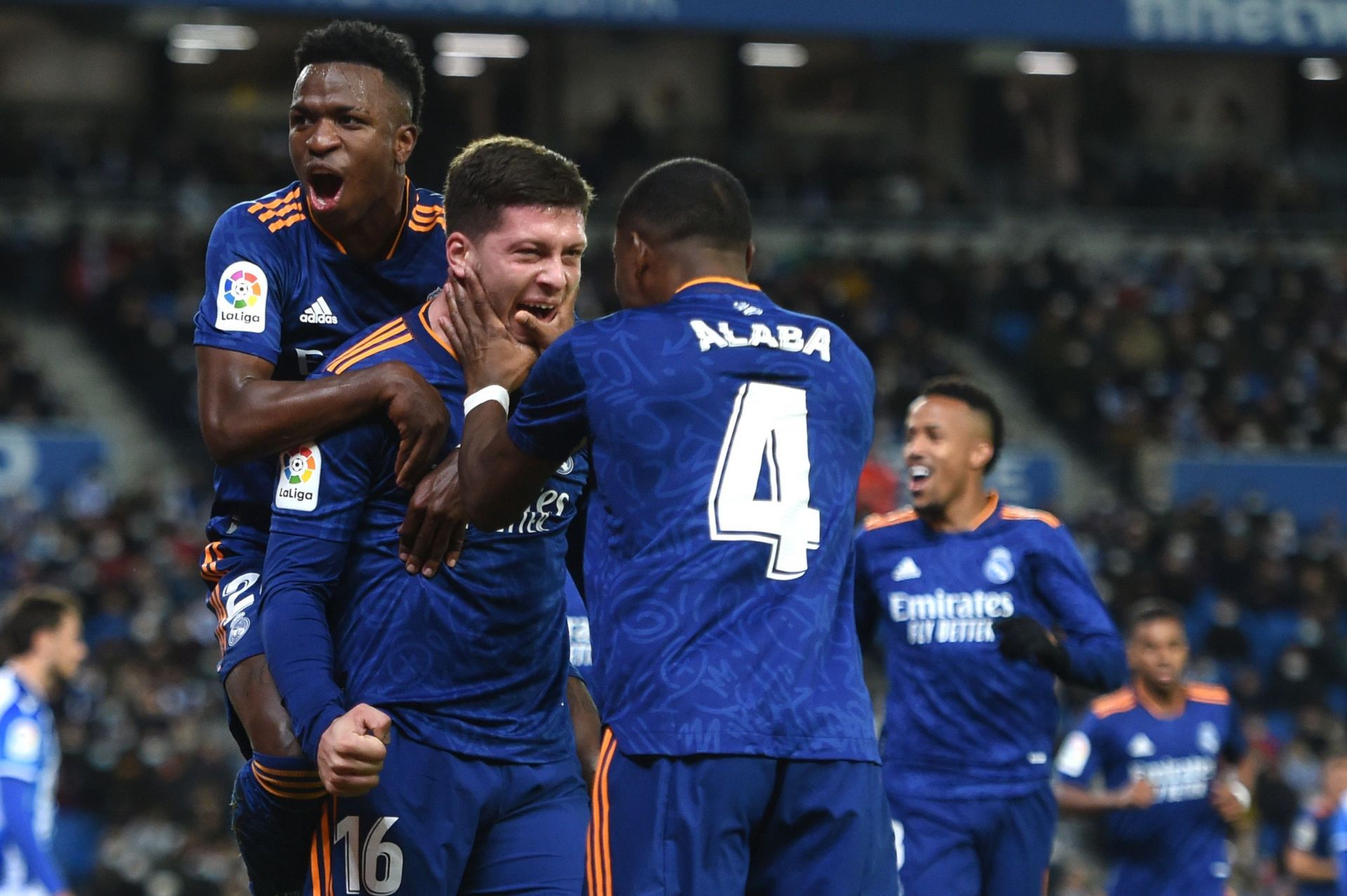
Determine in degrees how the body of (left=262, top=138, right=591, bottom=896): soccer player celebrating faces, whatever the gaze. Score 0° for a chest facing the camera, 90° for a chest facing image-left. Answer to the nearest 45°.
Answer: approximately 315°

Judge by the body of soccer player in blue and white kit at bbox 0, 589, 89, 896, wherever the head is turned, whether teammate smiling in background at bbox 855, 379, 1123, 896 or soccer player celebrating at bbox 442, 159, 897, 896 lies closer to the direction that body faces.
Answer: the teammate smiling in background

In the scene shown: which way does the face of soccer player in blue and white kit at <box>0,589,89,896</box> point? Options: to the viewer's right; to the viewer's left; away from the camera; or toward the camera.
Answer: to the viewer's right

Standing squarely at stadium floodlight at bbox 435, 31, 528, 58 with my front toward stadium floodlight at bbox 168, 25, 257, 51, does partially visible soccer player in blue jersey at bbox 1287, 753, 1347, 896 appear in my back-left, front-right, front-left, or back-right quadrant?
back-left

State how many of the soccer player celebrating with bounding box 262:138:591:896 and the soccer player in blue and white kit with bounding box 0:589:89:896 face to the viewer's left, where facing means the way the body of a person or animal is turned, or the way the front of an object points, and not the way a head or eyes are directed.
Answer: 0

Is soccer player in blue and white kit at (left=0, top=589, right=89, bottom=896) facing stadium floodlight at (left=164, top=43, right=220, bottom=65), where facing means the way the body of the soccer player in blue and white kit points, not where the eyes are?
no

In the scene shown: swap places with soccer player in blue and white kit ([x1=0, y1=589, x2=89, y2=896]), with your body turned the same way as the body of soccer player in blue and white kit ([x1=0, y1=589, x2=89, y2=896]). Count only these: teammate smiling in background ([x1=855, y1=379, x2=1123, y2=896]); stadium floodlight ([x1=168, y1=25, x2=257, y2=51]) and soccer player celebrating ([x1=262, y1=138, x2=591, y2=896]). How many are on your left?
1

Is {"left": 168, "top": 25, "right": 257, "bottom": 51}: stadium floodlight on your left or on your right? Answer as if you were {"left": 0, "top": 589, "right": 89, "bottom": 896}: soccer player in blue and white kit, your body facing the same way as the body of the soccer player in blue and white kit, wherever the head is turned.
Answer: on your left

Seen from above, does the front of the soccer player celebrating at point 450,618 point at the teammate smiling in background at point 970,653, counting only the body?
no

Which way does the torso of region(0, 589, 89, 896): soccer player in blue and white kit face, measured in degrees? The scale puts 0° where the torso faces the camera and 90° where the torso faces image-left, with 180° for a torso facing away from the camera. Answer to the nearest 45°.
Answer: approximately 270°

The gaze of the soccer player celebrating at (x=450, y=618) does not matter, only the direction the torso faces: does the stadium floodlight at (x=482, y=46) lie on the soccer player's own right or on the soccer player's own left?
on the soccer player's own left

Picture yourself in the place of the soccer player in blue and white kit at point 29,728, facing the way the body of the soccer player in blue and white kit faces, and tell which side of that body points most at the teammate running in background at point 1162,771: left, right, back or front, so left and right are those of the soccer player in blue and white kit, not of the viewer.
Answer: front

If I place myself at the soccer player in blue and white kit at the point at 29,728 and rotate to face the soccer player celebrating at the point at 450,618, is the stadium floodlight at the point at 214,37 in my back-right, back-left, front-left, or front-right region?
back-left

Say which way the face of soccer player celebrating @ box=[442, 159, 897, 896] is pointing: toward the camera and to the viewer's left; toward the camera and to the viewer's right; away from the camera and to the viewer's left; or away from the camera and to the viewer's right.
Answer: away from the camera and to the viewer's left

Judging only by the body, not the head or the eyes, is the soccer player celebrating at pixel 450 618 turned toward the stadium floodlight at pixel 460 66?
no

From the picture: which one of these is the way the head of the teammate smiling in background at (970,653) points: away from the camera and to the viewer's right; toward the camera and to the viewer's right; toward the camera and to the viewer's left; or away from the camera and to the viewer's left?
toward the camera and to the viewer's left

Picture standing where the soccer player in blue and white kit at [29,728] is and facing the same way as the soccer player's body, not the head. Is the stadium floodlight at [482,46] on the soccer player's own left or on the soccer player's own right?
on the soccer player's own left

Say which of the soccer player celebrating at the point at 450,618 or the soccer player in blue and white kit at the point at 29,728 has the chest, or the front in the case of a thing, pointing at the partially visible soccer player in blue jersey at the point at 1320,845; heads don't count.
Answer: the soccer player in blue and white kit at the point at 29,728
